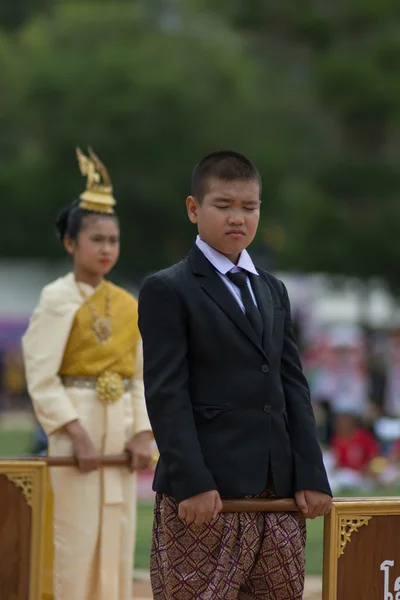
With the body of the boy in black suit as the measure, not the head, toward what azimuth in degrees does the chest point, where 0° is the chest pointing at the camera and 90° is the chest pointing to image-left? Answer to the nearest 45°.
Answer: approximately 315°

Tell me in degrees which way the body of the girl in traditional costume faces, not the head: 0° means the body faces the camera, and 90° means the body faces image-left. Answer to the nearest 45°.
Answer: approximately 315°

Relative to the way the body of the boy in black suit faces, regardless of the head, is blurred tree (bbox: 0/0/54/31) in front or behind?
behind

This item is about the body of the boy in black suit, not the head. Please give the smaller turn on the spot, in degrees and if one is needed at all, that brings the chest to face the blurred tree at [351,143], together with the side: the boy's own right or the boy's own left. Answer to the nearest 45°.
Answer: approximately 135° to the boy's own left

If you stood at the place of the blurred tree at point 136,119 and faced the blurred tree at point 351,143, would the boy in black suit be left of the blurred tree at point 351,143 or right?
right

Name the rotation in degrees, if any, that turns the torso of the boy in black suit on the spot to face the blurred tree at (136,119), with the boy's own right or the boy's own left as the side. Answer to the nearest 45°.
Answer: approximately 135° to the boy's own left

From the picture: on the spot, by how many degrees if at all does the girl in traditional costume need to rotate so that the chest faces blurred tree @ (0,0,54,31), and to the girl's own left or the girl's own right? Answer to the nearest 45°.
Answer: approximately 135° to the girl's own left

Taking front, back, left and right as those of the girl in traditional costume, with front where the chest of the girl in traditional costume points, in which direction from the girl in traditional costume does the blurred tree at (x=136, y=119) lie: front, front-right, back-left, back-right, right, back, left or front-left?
back-left

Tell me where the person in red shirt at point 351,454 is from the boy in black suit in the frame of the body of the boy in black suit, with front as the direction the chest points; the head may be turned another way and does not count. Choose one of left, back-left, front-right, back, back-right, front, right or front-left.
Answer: back-left
